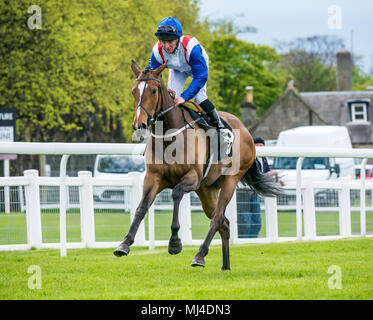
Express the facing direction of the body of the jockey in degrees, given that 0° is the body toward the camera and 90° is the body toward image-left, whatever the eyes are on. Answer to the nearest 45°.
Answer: approximately 45°

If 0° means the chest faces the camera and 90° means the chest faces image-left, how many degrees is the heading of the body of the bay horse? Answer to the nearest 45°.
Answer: approximately 45°

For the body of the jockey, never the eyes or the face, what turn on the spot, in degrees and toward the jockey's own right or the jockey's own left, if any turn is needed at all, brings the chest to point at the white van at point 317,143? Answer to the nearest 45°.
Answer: approximately 135° to the jockey's own right
